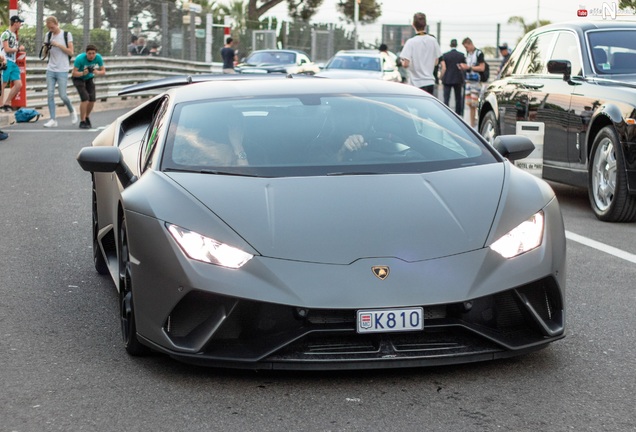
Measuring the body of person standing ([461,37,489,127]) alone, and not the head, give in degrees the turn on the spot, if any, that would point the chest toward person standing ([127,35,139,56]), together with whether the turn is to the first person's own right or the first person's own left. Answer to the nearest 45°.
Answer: approximately 90° to the first person's own right

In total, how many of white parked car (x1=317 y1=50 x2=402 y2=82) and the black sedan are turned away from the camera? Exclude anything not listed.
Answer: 0

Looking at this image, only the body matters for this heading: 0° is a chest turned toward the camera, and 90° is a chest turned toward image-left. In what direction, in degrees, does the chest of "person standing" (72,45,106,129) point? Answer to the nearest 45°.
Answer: approximately 0°

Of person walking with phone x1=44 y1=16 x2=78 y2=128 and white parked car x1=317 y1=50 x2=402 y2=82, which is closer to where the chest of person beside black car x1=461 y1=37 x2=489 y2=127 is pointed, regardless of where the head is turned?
the person walking with phone

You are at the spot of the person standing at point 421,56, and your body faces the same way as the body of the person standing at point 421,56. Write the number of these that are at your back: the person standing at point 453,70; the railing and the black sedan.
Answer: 1

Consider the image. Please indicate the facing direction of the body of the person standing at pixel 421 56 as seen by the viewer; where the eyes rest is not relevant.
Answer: away from the camera

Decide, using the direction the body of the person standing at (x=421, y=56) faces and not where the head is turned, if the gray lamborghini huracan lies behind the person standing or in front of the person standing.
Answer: behind

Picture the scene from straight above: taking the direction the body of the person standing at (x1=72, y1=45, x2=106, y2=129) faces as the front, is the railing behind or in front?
behind

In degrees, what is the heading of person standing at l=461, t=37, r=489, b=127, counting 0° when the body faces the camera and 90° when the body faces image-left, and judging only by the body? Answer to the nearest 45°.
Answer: approximately 45°

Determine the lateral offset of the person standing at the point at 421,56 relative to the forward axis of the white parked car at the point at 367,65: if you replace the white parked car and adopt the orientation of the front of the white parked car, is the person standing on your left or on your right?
on your left
